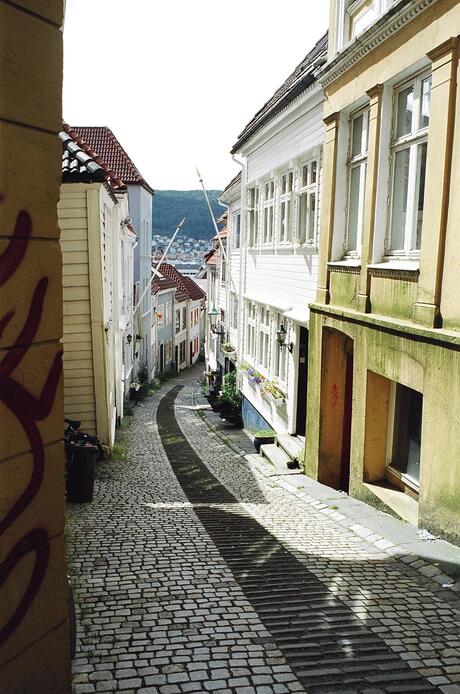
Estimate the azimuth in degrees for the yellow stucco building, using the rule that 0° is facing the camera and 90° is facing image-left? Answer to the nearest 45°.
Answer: approximately 45°

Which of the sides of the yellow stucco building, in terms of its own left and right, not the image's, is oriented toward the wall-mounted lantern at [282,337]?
right

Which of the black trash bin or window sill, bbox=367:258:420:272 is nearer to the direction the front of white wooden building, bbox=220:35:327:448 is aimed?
the black trash bin

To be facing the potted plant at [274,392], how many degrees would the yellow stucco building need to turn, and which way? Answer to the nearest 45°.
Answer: approximately 90° to its right

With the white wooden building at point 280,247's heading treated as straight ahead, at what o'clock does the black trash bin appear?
The black trash bin is roughly at 10 o'clock from the white wooden building.

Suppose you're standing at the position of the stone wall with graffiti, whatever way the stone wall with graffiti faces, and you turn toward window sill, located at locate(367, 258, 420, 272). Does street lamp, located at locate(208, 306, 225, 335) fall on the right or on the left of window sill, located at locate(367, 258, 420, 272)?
left

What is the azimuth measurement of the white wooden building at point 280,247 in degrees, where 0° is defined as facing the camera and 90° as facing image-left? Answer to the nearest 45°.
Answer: approximately 90°

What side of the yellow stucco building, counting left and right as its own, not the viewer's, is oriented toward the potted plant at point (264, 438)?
right

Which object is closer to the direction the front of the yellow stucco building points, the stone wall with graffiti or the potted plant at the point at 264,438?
the stone wall with graffiti

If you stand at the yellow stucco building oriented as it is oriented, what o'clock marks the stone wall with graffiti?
The stone wall with graffiti is roughly at 11 o'clock from the yellow stucco building.
